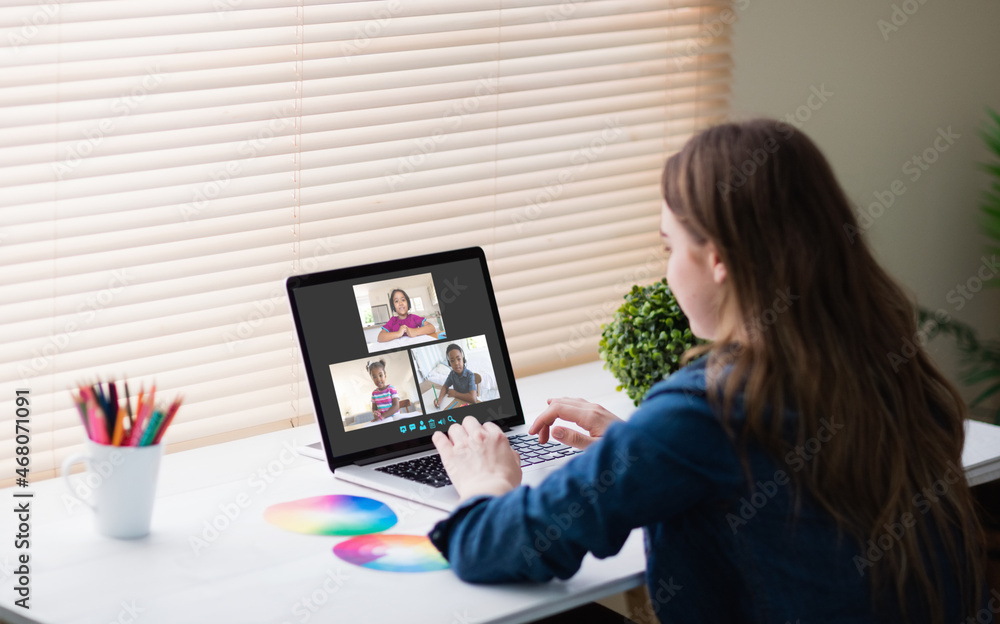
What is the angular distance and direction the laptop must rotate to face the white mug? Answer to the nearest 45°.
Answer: approximately 90° to its right

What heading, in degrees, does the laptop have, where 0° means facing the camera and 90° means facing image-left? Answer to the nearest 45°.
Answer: approximately 315°

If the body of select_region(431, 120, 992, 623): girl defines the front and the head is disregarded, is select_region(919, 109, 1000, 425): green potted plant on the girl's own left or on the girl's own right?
on the girl's own right

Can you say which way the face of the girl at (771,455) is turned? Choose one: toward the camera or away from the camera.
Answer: away from the camera

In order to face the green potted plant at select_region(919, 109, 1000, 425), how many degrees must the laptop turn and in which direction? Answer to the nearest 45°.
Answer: approximately 90° to its left

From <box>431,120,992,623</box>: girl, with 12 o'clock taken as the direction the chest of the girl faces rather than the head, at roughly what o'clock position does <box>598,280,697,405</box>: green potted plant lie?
The green potted plant is roughly at 1 o'clock from the girl.

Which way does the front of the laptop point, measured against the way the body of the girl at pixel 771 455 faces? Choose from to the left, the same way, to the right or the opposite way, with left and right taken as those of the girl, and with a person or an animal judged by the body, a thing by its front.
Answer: the opposite way

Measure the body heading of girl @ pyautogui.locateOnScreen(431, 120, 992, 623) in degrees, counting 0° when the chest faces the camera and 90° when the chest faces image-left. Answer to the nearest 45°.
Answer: approximately 135°

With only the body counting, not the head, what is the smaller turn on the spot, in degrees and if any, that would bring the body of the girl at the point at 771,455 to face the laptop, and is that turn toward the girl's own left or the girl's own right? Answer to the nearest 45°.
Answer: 0° — they already face it

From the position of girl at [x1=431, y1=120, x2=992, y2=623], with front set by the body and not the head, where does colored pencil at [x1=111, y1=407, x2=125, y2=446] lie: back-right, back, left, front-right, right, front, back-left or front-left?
front-left
